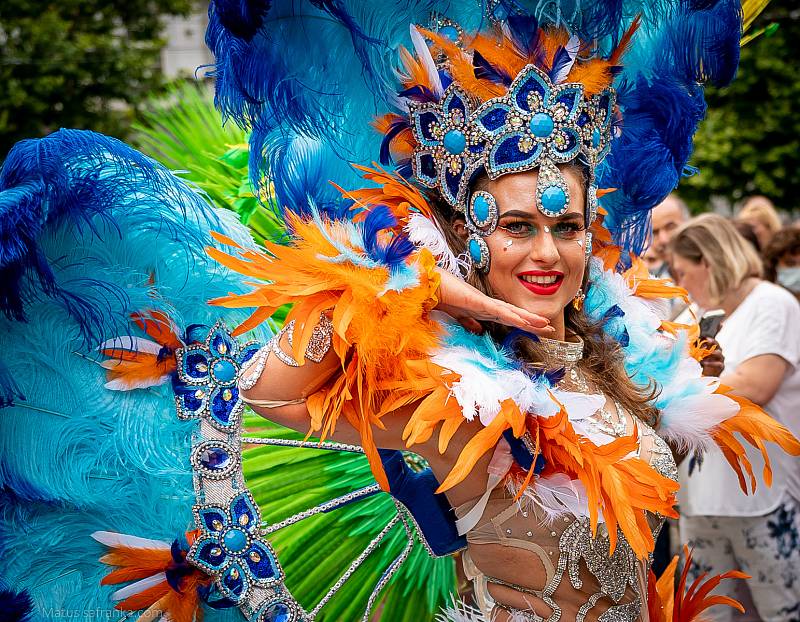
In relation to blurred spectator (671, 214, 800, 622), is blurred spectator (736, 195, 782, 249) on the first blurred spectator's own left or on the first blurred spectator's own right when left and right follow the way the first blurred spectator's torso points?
on the first blurred spectator's own right

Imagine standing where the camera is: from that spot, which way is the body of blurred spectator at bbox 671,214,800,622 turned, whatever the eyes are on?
to the viewer's left

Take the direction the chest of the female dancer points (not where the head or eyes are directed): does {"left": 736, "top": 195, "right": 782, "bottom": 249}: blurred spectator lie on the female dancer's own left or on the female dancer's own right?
on the female dancer's own left

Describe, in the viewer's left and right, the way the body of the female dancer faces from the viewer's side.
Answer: facing the viewer and to the right of the viewer

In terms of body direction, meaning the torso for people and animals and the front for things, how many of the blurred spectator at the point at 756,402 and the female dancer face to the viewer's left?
1

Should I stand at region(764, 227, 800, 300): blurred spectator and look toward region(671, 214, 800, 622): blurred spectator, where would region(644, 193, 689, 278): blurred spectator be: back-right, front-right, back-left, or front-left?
front-right

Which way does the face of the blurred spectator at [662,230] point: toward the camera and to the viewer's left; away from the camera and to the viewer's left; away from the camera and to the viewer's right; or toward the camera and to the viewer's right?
toward the camera and to the viewer's left

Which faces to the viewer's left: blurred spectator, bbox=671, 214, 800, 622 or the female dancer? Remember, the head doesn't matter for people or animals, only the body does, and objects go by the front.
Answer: the blurred spectator

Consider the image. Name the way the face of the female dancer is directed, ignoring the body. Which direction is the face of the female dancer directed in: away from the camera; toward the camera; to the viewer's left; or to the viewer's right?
toward the camera

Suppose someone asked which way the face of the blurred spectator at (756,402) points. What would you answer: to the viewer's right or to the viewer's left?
to the viewer's left
